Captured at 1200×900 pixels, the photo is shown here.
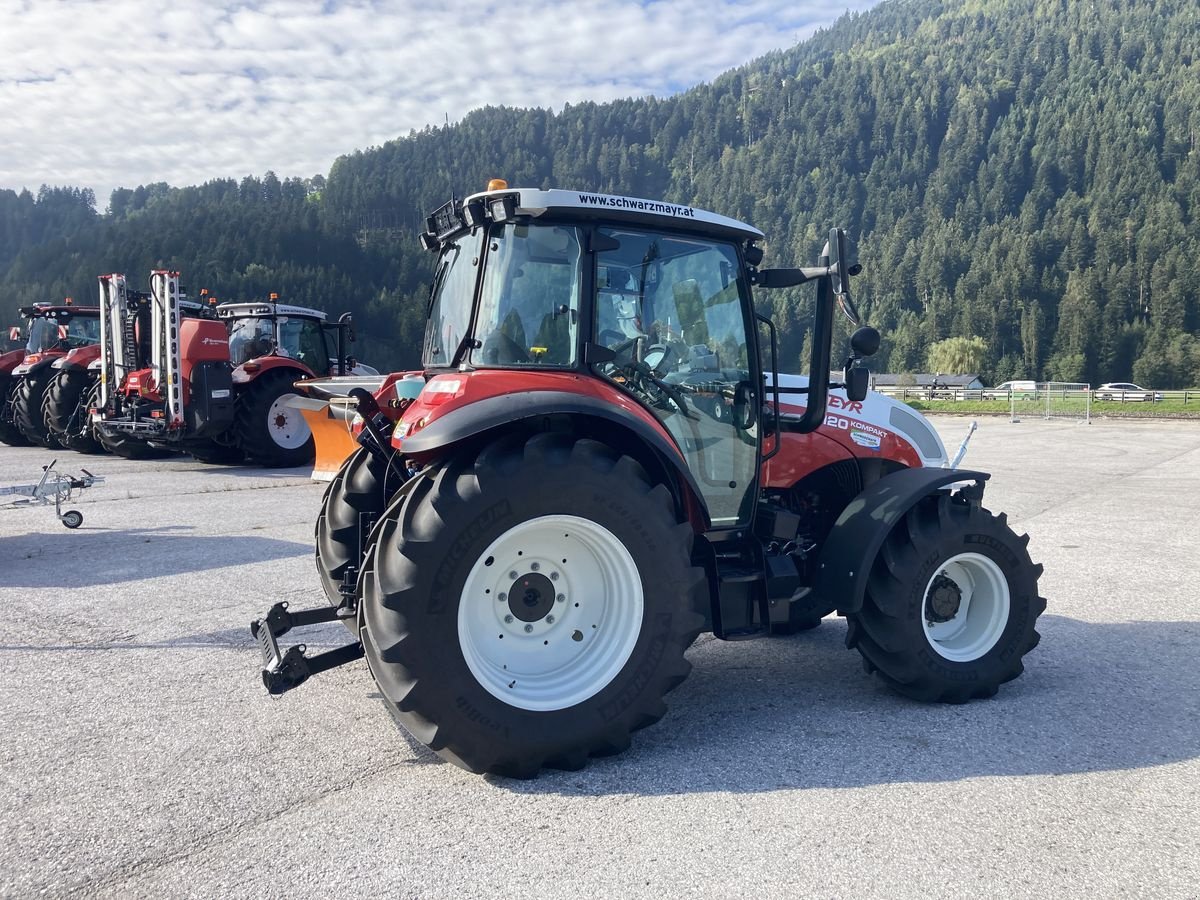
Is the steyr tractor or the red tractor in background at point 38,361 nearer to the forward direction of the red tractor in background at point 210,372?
the red tractor in background

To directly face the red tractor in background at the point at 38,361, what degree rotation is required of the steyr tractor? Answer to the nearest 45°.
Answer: approximately 90° to its left

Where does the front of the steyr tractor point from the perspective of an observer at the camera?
facing away from the viewer and to the right of the viewer

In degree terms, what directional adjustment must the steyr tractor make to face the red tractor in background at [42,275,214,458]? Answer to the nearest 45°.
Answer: approximately 90° to its left
